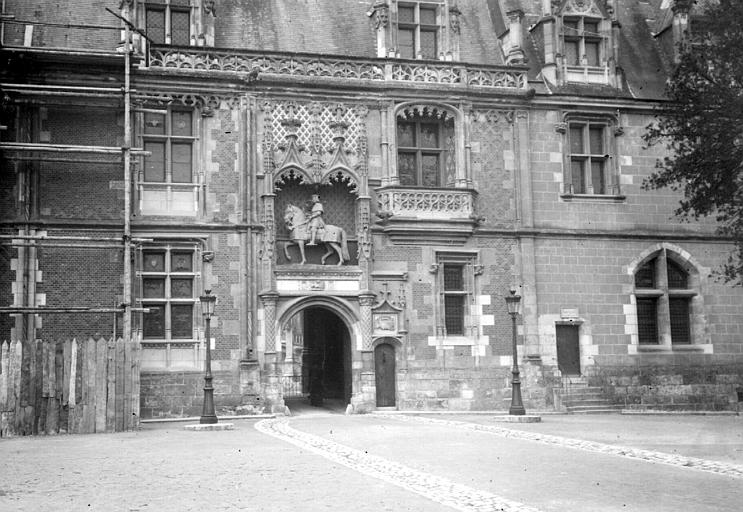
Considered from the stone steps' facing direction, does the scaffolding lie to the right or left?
on its right

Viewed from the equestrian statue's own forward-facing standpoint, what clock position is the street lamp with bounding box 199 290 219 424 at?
The street lamp is roughly at 10 o'clock from the equestrian statue.

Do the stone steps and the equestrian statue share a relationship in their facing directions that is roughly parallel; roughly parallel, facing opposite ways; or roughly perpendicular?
roughly perpendicular

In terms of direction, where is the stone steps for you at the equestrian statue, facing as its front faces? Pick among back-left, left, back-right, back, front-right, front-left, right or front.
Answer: back

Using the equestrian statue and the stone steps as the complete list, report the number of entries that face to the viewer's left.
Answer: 1

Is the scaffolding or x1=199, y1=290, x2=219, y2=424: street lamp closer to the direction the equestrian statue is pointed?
the scaffolding

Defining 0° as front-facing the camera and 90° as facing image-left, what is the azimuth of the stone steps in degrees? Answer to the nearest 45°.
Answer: approximately 0°

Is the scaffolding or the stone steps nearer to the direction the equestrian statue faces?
the scaffolding

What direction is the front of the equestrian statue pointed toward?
to the viewer's left

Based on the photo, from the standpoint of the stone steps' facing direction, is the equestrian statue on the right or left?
on its right
